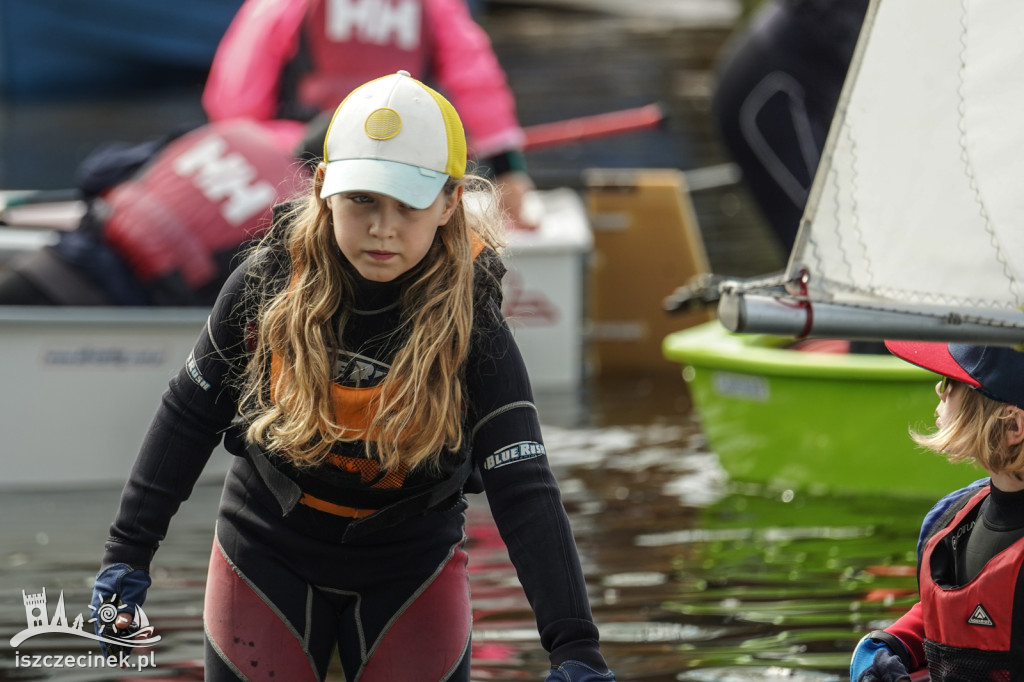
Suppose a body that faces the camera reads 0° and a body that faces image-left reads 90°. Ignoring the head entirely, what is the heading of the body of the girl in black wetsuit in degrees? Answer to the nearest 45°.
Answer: approximately 0°

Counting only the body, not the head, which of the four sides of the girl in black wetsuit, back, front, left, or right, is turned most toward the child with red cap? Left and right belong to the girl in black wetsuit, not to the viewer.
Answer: left

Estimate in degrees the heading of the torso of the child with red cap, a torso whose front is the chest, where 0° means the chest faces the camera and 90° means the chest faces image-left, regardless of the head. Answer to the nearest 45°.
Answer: approximately 45°

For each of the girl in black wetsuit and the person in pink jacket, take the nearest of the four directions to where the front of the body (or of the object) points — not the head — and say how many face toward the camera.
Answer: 2

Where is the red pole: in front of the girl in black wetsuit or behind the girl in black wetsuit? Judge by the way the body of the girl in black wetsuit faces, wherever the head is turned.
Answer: behind

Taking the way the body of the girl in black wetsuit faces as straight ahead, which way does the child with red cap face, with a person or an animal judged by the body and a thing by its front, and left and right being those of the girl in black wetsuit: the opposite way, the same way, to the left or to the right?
to the right

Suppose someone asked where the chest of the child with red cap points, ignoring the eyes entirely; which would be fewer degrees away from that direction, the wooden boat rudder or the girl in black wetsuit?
the girl in black wetsuit

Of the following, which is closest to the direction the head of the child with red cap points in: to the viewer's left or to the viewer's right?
to the viewer's left

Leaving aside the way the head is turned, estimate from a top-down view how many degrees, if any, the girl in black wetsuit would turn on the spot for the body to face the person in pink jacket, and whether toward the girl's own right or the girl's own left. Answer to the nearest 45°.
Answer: approximately 180°
